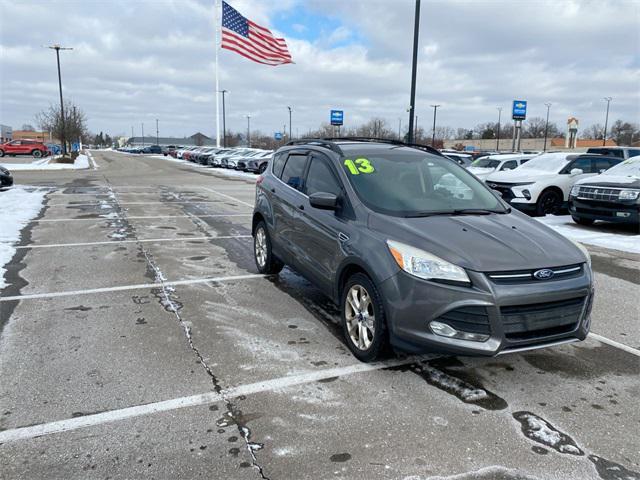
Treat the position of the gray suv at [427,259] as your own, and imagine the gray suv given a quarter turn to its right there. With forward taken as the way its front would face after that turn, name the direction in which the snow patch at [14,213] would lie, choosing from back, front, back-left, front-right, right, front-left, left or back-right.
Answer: right

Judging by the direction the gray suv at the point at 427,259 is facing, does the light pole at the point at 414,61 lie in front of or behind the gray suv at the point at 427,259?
behind

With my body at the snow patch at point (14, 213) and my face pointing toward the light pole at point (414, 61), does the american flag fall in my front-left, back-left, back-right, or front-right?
front-left

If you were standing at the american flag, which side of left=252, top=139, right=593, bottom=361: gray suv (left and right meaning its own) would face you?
back

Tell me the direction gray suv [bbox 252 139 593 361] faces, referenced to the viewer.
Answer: facing the viewer and to the right of the viewer
